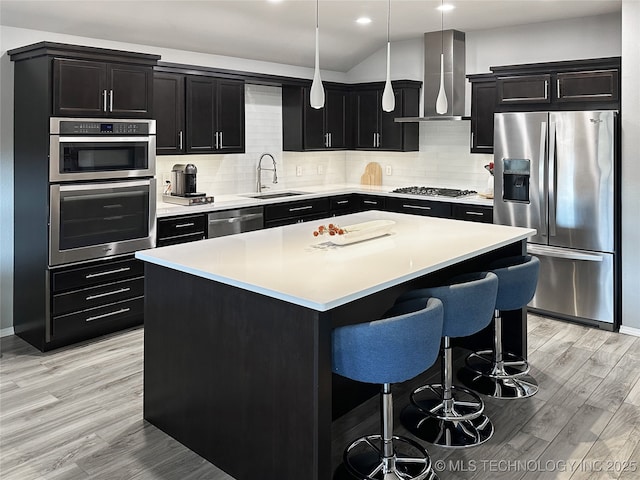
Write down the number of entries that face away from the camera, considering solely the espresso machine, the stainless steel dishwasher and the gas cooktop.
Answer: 0

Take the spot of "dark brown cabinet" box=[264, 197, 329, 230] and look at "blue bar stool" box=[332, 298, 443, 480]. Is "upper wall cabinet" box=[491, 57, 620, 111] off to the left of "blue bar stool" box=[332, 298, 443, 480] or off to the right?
left

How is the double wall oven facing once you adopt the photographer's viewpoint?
facing the viewer and to the right of the viewer

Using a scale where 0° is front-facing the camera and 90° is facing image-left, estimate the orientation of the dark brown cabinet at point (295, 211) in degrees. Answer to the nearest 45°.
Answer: approximately 315°

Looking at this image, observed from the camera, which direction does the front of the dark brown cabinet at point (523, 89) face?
facing the viewer
